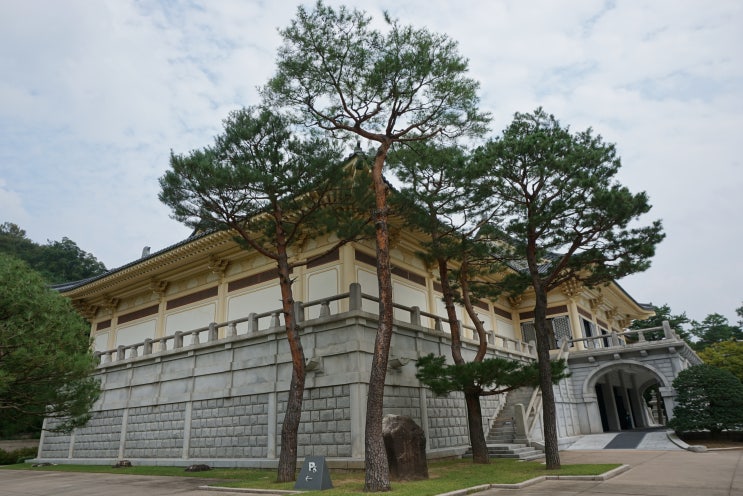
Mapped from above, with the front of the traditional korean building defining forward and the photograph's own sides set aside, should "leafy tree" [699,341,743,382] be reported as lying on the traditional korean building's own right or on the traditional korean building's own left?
on the traditional korean building's own left

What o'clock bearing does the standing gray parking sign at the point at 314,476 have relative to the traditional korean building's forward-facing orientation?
The standing gray parking sign is roughly at 1 o'clock from the traditional korean building.

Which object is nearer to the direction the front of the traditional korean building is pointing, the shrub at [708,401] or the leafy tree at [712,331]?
the shrub

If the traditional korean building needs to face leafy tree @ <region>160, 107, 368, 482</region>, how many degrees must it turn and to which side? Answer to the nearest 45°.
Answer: approximately 45° to its right

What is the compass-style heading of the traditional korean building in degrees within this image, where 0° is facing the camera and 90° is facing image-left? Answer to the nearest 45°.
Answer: approximately 315°

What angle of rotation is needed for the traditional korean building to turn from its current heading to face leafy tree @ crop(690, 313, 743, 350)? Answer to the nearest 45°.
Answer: approximately 90° to its left

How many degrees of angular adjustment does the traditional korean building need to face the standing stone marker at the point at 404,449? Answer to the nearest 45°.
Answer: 0° — it already faces it

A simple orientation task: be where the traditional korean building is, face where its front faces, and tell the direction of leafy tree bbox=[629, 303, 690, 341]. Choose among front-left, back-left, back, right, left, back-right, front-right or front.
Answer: left

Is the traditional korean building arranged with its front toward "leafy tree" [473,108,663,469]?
yes

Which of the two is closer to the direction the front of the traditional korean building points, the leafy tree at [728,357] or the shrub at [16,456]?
the leafy tree
